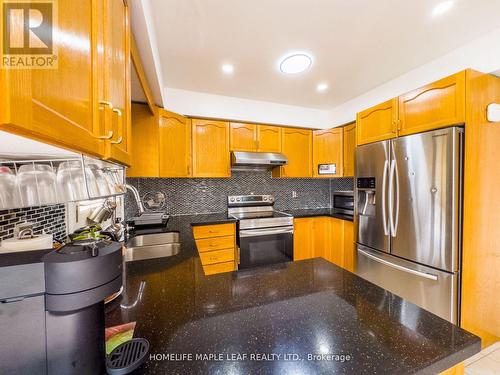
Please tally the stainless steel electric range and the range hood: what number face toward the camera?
2

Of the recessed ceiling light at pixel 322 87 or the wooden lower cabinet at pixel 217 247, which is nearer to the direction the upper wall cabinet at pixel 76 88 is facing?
the recessed ceiling light

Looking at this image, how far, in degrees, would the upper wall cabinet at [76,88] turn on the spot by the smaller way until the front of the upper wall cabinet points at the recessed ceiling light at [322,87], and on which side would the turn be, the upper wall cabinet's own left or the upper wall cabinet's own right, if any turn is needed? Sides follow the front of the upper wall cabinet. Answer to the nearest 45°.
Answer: approximately 45° to the upper wall cabinet's own left

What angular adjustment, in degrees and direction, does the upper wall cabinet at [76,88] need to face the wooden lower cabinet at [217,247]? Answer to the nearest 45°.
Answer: approximately 90° to its left

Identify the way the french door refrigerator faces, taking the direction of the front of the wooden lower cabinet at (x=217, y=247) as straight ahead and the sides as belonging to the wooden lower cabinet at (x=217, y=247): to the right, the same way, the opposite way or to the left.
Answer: to the right

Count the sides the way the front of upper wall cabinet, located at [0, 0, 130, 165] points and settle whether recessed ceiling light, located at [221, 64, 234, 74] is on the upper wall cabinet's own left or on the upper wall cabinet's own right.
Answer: on the upper wall cabinet's own left

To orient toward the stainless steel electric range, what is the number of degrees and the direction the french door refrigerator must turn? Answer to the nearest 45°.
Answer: approximately 45° to its right

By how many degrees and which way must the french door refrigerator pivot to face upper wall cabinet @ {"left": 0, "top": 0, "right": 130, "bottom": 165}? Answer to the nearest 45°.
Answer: approximately 45° to its left

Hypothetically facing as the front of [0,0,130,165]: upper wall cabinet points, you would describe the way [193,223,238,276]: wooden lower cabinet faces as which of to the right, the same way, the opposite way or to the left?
to the right

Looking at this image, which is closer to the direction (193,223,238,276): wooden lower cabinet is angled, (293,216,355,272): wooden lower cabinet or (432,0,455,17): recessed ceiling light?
the recessed ceiling light
